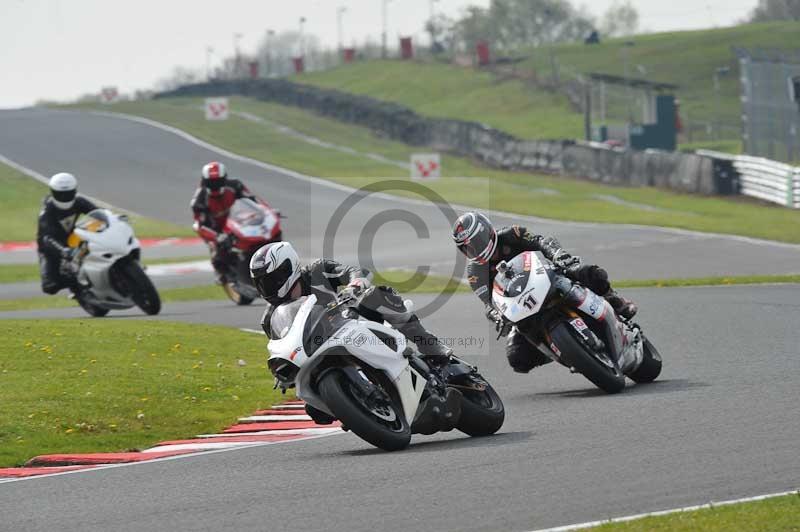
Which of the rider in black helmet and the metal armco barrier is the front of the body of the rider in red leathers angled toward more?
the rider in black helmet

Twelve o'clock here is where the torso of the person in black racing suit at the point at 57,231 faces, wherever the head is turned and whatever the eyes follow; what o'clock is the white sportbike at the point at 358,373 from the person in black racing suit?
The white sportbike is roughly at 1 o'clock from the person in black racing suit.

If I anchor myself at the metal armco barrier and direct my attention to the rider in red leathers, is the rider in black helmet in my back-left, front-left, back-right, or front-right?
front-left

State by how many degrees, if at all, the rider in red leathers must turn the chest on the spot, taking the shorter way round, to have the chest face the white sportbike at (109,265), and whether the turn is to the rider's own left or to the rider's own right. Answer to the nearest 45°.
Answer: approximately 45° to the rider's own right

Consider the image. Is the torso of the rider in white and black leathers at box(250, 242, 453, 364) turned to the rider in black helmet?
no

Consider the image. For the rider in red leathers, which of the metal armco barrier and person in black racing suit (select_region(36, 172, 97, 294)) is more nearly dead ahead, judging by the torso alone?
the person in black racing suit

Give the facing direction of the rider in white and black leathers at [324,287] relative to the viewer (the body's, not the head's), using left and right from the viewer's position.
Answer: facing the viewer and to the left of the viewer

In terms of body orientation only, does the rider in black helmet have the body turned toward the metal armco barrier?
no

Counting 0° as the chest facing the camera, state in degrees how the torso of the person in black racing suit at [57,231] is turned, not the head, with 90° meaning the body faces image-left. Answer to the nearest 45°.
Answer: approximately 315°

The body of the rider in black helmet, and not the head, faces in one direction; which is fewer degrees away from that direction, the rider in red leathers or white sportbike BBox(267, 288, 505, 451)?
the white sportbike

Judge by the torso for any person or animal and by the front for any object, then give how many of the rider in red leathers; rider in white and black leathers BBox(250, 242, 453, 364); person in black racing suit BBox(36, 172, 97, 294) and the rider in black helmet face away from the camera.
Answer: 0

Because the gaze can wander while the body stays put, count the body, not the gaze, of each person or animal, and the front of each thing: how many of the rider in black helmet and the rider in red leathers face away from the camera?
0

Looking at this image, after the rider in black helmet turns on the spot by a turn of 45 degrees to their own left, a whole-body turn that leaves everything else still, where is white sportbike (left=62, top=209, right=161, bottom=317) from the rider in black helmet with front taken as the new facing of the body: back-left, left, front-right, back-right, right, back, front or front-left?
back-right

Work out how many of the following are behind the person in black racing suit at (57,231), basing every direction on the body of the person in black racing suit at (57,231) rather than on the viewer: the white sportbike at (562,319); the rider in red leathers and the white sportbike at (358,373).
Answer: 0

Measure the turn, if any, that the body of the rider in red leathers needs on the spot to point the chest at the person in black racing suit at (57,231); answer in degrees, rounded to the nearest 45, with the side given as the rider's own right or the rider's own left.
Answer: approximately 90° to the rider's own right

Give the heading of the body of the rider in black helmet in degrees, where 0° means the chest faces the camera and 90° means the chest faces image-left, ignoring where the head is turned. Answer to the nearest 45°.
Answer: approximately 45°

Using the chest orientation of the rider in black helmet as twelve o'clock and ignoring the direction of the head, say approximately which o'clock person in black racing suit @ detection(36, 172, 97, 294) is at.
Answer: The person in black racing suit is roughly at 3 o'clock from the rider in black helmet.

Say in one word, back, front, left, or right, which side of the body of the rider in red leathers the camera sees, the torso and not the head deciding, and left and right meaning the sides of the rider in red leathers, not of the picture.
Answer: front

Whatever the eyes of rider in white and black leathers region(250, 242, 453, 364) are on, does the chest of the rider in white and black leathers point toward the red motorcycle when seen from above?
no
